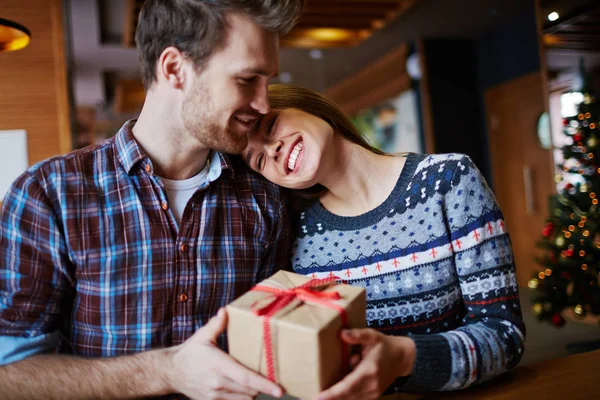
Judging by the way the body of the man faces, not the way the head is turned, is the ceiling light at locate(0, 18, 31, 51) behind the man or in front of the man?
behind

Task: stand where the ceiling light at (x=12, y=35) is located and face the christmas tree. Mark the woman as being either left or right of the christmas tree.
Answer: right

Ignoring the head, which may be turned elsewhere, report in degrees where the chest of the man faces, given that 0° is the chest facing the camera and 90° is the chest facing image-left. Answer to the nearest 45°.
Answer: approximately 315°

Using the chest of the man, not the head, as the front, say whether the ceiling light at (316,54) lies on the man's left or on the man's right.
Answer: on the man's left

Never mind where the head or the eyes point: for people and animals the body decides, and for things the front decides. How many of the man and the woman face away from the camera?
0

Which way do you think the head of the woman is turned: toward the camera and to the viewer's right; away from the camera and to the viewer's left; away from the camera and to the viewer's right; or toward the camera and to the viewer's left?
toward the camera and to the viewer's left

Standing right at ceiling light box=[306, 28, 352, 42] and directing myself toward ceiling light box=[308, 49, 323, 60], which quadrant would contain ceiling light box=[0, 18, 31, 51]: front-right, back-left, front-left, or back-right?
back-left

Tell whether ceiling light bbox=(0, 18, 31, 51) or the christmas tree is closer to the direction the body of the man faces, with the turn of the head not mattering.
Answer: the christmas tree

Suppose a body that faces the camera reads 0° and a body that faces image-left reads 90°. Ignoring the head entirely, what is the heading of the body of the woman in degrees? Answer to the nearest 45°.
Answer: approximately 45°

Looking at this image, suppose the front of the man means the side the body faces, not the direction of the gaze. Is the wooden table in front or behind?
in front

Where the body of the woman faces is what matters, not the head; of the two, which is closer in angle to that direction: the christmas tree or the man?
the man
